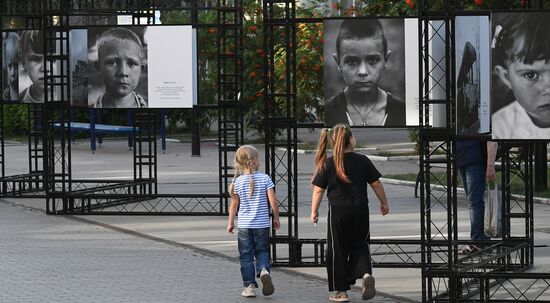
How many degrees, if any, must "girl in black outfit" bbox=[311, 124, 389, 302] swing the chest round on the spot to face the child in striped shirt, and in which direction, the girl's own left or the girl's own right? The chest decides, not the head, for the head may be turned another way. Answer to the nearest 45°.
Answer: approximately 90° to the girl's own left

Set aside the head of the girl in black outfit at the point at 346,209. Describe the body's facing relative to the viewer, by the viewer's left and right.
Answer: facing away from the viewer

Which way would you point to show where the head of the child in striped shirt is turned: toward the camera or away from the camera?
away from the camera

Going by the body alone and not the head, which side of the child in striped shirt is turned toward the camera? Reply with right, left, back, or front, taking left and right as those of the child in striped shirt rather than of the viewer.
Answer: back
